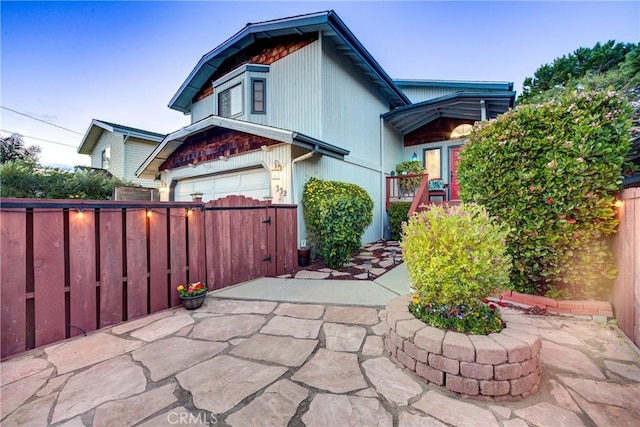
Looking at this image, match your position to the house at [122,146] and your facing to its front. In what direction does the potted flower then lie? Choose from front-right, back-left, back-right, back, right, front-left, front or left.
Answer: front-left

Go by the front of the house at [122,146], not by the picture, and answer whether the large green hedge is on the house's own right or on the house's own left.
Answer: on the house's own left

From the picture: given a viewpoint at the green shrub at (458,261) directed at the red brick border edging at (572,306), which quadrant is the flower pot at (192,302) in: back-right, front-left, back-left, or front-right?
back-left

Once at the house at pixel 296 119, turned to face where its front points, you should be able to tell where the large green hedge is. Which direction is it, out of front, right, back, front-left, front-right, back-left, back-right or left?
left

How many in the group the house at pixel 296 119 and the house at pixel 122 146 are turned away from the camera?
0

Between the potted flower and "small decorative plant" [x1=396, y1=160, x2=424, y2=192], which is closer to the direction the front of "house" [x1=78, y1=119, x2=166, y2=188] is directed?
the potted flower

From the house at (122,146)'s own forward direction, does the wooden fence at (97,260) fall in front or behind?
in front

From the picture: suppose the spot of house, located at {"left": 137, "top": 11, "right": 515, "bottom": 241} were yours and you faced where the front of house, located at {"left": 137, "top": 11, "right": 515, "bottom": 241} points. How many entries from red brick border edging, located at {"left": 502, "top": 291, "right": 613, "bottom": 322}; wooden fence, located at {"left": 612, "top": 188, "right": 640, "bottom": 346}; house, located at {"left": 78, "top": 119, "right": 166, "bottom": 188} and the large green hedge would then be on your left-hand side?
3

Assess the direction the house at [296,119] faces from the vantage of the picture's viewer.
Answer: facing the viewer and to the left of the viewer

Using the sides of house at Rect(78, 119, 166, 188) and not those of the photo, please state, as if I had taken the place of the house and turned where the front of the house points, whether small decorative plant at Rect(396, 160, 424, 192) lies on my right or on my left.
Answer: on my left

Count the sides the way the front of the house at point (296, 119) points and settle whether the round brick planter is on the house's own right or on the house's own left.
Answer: on the house's own left

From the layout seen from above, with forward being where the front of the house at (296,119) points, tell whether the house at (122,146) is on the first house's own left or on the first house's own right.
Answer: on the first house's own right

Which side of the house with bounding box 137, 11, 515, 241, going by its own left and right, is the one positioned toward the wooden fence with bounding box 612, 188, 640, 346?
left
